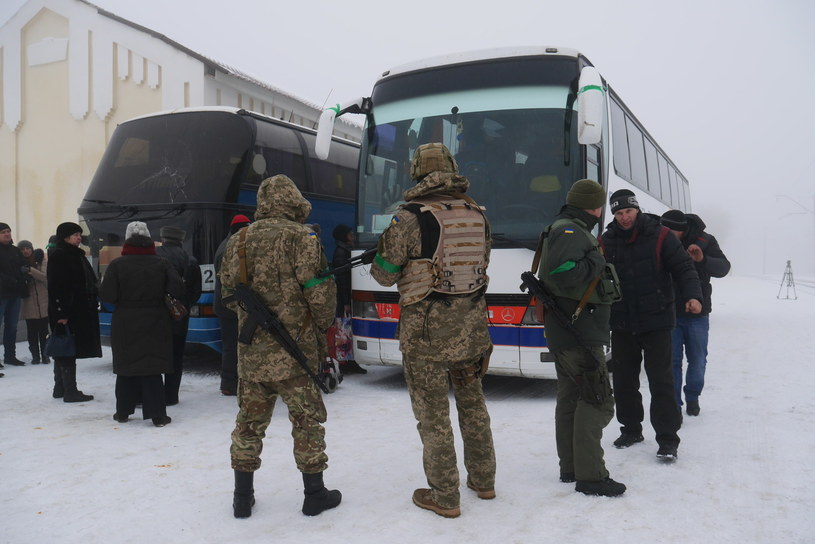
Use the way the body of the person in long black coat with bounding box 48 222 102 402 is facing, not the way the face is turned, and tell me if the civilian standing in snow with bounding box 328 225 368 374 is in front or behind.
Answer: in front

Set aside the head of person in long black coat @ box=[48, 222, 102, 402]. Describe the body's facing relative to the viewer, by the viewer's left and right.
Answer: facing to the right of the viewer

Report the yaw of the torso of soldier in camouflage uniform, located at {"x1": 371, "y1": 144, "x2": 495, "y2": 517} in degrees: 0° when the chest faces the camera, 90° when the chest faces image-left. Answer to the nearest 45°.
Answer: approximately 135°

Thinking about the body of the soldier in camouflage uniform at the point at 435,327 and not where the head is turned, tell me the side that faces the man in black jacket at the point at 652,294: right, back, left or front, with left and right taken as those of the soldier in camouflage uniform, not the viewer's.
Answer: right

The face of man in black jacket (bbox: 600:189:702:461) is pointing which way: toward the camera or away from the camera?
toward the camera

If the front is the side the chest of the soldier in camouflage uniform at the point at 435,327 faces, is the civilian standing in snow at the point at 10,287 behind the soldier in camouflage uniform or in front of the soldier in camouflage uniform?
in front

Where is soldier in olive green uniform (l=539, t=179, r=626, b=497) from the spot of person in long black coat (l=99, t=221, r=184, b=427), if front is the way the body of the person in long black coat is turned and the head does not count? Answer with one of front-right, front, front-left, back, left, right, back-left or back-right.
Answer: back-right

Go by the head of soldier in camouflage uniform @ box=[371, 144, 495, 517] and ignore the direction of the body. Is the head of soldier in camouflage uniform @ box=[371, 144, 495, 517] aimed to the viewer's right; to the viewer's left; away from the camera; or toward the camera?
away from the camera

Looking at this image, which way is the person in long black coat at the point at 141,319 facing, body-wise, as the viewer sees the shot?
away from the camera

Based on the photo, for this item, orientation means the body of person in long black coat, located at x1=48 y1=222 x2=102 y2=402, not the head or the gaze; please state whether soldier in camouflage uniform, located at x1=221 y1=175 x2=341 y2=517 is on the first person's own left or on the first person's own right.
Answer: on the first person's own right

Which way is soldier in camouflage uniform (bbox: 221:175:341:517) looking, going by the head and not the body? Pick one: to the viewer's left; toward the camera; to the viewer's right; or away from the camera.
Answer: away from the camera
